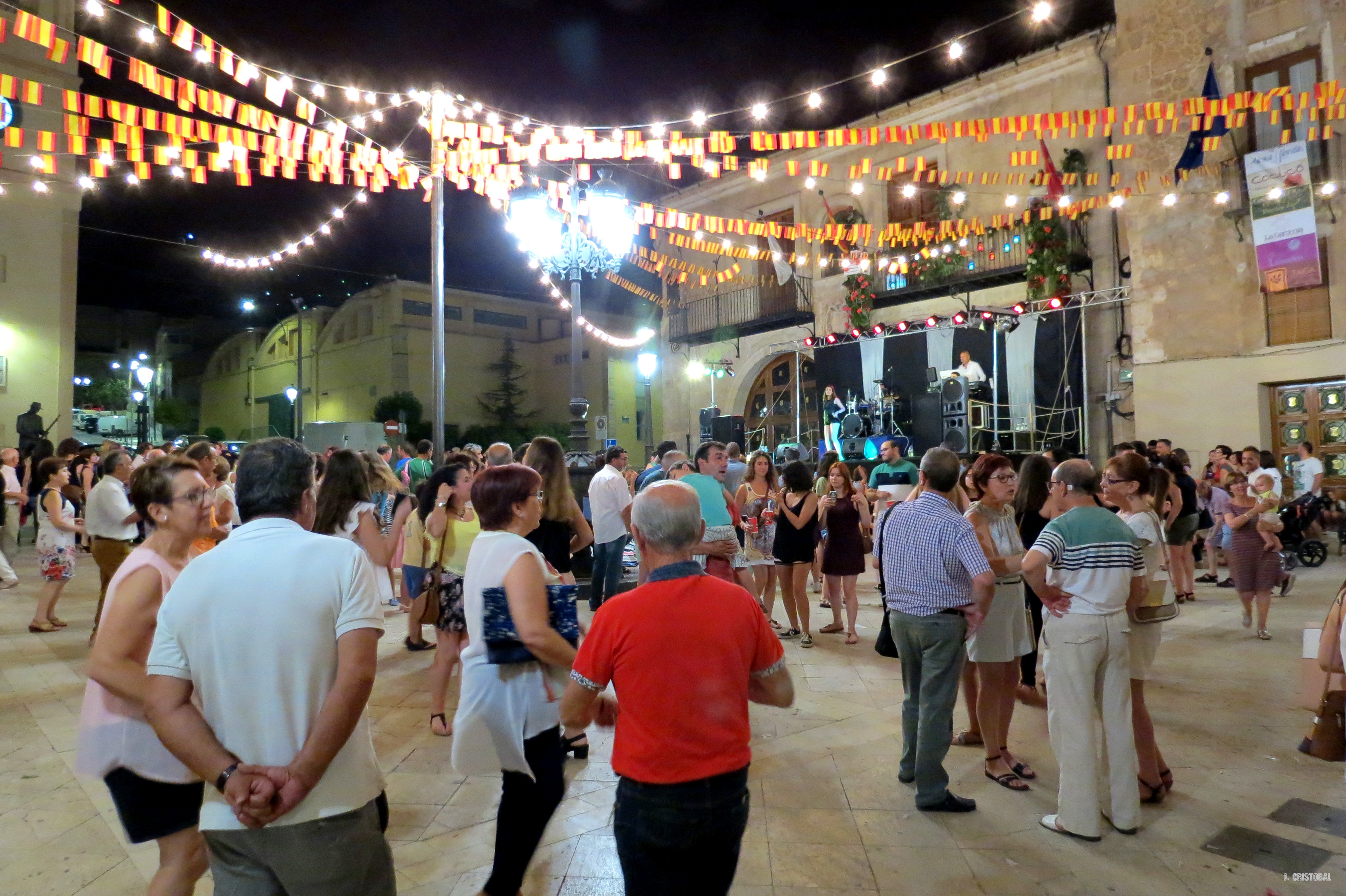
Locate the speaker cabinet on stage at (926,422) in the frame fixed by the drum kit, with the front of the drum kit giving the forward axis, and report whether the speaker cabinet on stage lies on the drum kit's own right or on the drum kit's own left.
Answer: on the drum kit's own left

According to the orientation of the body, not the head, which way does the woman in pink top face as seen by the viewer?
to the viewer's right

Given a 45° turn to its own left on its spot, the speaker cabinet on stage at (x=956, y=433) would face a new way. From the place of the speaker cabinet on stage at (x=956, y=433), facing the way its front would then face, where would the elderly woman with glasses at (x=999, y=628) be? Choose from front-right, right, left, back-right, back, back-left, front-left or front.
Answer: front

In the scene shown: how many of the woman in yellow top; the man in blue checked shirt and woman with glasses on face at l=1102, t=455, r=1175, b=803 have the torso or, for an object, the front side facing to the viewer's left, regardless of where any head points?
1

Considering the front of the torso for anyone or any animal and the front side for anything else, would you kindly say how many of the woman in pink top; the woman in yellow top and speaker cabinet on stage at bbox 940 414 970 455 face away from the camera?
0

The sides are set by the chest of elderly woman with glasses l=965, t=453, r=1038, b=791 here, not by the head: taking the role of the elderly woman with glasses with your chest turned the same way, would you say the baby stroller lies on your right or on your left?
on your left

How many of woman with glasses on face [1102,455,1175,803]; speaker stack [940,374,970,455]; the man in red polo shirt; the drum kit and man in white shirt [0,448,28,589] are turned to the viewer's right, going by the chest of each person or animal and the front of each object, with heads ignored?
1

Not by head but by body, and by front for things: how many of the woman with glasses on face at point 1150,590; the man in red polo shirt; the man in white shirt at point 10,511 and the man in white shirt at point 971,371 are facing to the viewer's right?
1

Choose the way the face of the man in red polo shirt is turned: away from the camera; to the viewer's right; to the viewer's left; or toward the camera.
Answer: away from the camera

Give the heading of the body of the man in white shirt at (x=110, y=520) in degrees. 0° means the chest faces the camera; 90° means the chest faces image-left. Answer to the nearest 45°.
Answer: approximately 270°

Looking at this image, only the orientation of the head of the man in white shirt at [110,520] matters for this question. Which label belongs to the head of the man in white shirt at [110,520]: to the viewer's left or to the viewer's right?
to the viewer's right

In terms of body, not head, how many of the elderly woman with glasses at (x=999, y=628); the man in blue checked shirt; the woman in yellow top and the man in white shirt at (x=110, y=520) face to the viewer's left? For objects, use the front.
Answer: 0

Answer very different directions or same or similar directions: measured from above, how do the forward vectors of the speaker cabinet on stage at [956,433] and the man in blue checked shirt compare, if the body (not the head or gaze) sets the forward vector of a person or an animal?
very different directions

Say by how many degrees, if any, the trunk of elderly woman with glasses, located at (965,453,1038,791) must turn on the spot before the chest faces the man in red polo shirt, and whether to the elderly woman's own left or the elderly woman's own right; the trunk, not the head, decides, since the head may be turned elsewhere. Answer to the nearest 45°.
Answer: approximately 45° to the elderly woman's own right

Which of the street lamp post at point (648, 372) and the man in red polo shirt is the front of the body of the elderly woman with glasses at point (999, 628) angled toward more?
the man in red polo shirt
